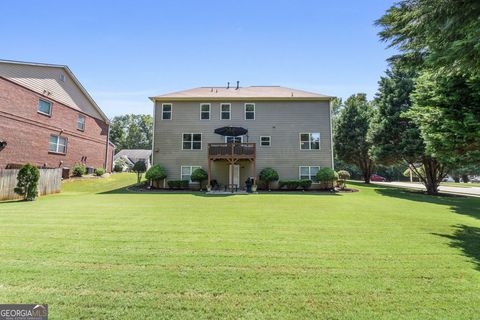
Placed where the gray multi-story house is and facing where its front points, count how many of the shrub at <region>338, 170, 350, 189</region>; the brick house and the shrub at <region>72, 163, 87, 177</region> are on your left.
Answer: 2

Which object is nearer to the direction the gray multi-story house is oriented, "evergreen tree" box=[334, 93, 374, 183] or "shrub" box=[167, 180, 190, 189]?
the evergreen tree

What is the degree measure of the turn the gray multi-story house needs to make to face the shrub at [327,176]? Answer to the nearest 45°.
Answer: approximately 90° to its right

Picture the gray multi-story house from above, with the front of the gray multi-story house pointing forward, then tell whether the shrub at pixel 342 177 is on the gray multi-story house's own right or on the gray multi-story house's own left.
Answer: on the gray multi-story house's own right

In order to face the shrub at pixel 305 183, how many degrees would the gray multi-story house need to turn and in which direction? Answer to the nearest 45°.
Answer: approximately 90° to its right

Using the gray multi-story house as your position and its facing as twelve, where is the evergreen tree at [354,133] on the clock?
The evergreen tree is roughly at 2 o'clock from the gray multi-story house.

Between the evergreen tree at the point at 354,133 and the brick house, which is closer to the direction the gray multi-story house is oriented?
the evergreen tree

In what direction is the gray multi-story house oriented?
away from the camera

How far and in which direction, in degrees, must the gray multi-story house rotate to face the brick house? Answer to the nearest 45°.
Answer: approximately 90° to its left
